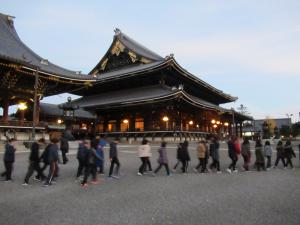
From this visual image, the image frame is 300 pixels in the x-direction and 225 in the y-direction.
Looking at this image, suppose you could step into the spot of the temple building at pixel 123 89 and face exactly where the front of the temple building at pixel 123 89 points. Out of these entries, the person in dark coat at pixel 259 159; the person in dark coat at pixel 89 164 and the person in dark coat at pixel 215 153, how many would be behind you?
0

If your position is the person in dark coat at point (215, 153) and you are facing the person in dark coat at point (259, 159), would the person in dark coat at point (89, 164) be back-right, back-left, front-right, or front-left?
back-right

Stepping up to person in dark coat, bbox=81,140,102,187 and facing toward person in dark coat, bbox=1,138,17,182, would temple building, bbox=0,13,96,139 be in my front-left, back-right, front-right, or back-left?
front-right

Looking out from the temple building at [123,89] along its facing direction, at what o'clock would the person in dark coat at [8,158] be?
The person in dark coat is roughly at 2 o'clock from the temple building.

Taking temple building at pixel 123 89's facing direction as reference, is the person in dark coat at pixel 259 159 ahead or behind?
ahead

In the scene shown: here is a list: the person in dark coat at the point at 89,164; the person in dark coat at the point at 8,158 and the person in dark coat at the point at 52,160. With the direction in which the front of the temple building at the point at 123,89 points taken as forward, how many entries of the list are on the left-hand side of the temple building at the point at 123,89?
0

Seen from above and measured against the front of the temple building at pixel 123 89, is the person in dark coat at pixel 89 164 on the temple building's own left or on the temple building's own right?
on the temple building's own right

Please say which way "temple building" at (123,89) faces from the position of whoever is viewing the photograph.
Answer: facing the viewer and to the right of the viewer

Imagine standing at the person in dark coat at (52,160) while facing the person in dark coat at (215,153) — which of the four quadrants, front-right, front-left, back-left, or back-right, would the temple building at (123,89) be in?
front-left
